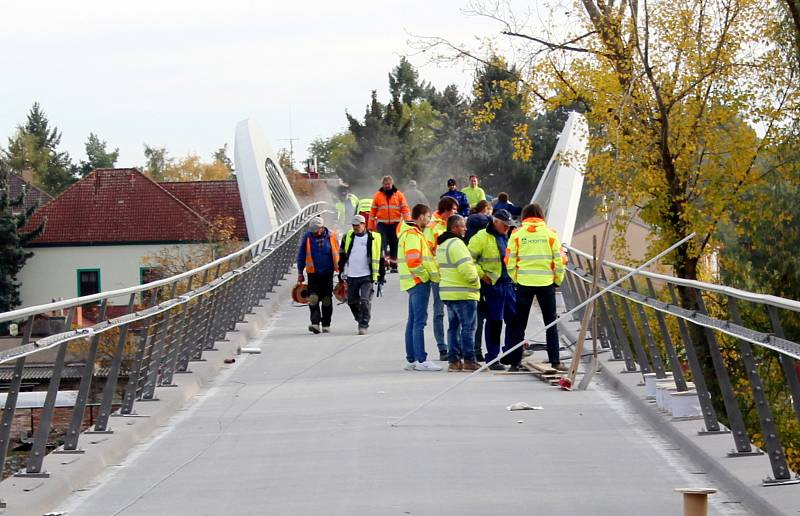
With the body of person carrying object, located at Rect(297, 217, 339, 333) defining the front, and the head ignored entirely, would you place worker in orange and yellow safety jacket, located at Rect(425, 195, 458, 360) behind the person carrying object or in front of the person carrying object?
in front

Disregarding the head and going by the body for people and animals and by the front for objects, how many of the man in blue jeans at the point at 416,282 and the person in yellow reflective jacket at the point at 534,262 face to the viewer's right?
1

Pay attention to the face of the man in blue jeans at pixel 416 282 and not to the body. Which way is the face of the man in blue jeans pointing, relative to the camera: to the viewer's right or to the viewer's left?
to the viewer's right

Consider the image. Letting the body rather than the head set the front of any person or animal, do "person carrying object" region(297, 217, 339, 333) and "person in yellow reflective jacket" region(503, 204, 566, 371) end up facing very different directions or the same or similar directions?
very different directions

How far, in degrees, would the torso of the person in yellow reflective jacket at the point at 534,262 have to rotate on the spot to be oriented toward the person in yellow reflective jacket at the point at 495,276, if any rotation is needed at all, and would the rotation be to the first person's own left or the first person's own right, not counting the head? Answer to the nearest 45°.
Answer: approximately 45° to the first person's own left

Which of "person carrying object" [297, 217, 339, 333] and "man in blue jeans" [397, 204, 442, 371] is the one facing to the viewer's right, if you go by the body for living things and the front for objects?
the man in blue jeans

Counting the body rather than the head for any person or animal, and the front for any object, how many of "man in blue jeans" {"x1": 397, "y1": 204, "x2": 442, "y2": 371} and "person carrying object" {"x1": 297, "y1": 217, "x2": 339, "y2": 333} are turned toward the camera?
1

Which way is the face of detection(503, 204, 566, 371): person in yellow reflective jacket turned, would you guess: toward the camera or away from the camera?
away from the camera

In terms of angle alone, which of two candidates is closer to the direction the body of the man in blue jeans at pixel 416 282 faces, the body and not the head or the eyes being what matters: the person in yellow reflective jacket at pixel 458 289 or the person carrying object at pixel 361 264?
the person in yellow reflective jacket

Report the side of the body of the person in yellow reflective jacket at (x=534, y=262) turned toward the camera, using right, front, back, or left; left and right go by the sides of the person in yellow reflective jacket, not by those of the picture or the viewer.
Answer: back
